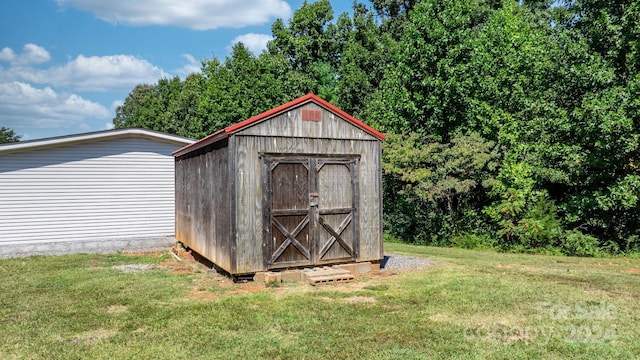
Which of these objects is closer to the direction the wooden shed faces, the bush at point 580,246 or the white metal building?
the bush

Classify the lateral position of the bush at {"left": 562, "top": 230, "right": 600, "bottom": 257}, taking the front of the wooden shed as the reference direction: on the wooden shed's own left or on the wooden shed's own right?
on the wooden shed's own left

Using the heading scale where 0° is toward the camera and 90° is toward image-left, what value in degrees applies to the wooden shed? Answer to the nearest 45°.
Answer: approximately 315°

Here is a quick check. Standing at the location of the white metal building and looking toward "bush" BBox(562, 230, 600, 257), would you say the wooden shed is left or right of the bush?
right

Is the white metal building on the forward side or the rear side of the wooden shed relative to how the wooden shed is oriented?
on the rear side

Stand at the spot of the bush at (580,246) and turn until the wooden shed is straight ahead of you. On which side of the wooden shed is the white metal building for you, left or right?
right
